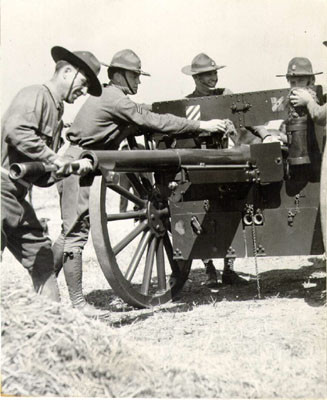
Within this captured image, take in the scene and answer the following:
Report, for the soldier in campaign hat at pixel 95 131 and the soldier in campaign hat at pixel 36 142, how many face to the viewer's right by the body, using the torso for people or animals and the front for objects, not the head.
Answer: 2

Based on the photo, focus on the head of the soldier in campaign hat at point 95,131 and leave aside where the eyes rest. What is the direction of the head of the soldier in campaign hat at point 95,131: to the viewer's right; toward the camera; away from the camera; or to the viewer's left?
to the viewer's right

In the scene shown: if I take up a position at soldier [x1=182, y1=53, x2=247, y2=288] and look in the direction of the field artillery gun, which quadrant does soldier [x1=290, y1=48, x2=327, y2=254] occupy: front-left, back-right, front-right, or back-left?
front-left

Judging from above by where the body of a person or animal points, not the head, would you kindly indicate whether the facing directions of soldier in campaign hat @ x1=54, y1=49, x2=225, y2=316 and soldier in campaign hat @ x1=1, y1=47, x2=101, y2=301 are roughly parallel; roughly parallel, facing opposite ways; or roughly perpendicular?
roughly parallel

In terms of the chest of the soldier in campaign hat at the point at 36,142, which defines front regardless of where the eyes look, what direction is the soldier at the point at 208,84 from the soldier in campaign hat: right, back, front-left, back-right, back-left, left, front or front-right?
front-left

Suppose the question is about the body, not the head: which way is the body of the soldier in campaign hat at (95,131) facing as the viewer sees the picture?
to the viewer's right

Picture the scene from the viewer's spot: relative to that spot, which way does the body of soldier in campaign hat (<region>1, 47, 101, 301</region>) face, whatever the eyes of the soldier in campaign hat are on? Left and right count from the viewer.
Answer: facing to the right of the viewer

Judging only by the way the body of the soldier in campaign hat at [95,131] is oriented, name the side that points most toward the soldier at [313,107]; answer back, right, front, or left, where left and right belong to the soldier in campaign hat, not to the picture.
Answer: front

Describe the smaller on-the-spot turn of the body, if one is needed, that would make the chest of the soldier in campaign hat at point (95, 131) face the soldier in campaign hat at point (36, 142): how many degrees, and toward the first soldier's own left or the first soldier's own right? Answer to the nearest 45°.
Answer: approximately 135° to the first soldier's own right

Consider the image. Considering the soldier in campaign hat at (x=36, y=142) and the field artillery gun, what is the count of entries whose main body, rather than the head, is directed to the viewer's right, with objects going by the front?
1

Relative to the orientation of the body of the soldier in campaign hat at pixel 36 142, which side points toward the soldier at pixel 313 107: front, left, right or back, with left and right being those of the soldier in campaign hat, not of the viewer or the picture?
front

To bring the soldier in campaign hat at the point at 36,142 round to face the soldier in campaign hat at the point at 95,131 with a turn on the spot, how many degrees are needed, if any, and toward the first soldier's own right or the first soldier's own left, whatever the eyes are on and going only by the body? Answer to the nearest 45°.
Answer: approximately 45° to the first soldier's own left

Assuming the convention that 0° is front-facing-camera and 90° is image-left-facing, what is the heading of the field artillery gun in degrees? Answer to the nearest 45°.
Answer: approximately 45°

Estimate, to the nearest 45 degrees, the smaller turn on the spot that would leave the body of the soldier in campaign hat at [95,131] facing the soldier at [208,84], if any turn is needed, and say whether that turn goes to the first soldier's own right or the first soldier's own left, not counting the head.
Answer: approximately 45° to the first soldier's own left

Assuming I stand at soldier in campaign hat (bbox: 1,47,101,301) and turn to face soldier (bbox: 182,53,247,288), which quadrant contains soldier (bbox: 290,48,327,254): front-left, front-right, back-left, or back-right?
front-right
